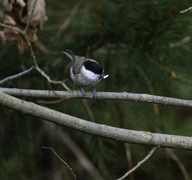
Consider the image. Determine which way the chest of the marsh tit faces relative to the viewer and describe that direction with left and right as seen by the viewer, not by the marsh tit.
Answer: facing the viewer and to the right of the viewer
